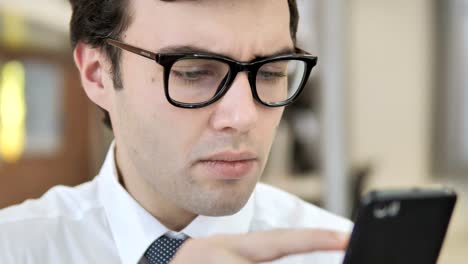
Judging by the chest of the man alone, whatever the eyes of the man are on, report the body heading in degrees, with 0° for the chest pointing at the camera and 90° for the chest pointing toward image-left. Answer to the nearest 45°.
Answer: approximately 315°

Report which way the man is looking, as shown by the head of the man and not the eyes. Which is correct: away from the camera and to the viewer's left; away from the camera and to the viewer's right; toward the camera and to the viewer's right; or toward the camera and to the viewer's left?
toward the camera and to the viewer's right
